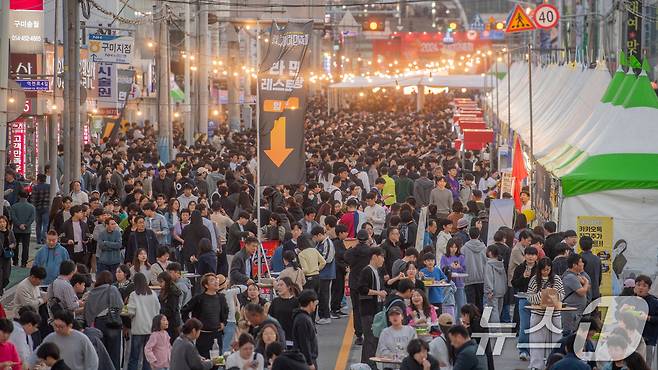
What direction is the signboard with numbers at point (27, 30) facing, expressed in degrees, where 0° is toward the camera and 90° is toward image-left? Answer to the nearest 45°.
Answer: approximately 0°

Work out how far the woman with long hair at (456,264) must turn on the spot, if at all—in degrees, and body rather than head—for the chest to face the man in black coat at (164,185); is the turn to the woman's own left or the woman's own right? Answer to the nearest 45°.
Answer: approximately 135° to the woman's own right

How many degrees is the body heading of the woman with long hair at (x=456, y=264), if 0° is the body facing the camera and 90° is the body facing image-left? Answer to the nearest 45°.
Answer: approximately 0°
